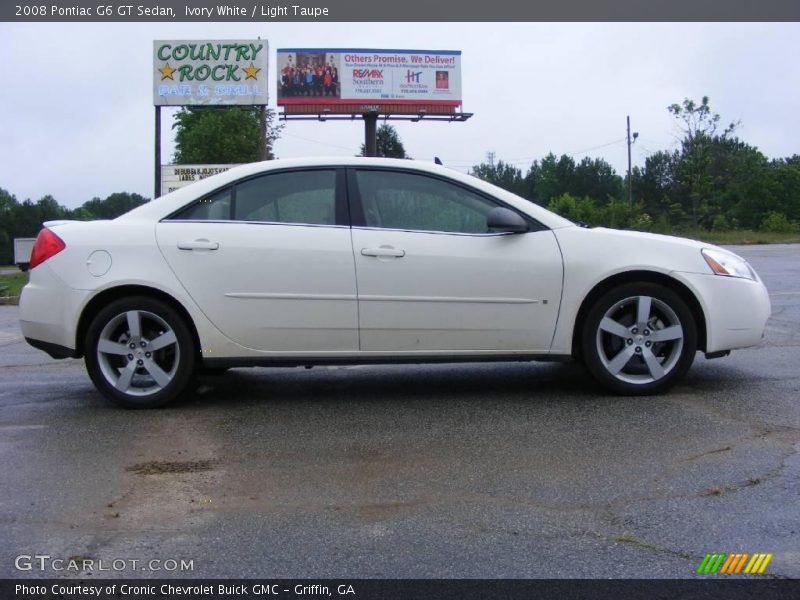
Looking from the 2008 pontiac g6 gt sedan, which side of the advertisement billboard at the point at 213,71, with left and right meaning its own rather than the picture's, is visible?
front

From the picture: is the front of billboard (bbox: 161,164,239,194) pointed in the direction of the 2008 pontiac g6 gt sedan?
yes

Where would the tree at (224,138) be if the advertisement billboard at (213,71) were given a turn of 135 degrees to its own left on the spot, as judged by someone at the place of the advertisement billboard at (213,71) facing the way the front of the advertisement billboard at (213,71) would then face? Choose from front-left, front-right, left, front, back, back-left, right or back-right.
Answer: front-left

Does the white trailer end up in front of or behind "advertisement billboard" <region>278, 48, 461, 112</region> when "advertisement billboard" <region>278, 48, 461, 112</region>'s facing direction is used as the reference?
in front

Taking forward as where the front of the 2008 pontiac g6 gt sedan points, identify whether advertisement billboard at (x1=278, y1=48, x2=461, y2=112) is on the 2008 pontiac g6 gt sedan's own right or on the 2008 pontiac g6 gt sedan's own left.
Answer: on the 2008 pontiac g6 gt sedan's own left

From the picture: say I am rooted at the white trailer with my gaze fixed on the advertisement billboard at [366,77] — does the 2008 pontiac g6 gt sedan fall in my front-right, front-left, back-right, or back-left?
back-right

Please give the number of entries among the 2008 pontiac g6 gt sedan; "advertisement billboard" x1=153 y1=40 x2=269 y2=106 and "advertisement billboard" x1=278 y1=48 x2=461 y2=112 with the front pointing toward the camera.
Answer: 2

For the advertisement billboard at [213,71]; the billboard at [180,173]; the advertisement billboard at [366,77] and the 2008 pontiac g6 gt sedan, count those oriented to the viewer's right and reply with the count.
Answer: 1

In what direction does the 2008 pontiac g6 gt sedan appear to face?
to the viewer's right

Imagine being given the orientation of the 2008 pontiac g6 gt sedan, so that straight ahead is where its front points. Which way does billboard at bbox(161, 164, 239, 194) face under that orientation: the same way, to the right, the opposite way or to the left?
to the right

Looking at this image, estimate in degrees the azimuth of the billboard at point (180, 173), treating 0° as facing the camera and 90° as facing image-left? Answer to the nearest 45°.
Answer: approximately 0°

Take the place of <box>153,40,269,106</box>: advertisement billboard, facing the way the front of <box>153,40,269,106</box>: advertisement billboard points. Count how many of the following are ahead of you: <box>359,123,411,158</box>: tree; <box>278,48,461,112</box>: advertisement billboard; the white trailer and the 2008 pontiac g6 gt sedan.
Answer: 2

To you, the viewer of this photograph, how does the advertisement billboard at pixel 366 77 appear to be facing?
facing the viewer

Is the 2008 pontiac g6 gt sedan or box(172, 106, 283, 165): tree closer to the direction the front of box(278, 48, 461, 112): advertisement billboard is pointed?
the 2008 pontiac g6 gt sedan

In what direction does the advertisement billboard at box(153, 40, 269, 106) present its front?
toward the camera
